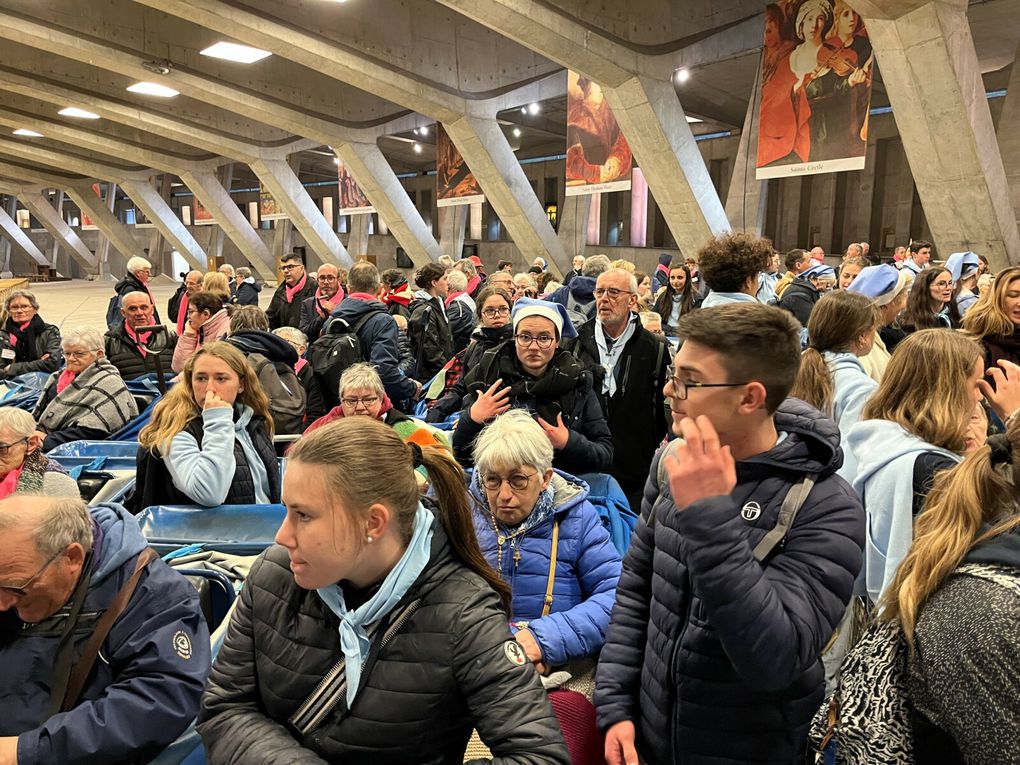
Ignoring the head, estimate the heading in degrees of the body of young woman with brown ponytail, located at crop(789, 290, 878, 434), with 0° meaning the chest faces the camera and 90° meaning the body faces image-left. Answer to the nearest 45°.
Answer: approximately 225°

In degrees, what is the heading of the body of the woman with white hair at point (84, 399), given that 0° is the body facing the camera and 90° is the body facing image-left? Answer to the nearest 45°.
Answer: approximately 45°

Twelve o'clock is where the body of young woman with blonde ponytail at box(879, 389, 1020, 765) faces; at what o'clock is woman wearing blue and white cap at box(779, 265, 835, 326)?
The woman wearing blue and white cap is roughly at 10 o'clock from the young woman with blonde ponytail.

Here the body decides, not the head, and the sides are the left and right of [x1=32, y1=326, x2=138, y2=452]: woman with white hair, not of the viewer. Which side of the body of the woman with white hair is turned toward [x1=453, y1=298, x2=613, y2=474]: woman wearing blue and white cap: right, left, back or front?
left

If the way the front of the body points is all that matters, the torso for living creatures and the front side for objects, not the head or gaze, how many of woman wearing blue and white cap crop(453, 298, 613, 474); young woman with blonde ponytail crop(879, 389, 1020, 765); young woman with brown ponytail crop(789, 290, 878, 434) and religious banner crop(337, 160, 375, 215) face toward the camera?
2

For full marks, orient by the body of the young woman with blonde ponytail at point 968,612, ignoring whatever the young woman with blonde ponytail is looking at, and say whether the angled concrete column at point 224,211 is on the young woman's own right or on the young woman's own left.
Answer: on the young woman's own left

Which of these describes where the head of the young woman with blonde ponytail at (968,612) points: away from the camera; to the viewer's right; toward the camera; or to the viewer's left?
away from the camera

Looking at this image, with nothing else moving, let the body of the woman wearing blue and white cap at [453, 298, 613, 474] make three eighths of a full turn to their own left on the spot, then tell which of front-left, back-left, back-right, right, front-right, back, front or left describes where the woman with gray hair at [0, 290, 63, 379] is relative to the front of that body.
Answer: left
